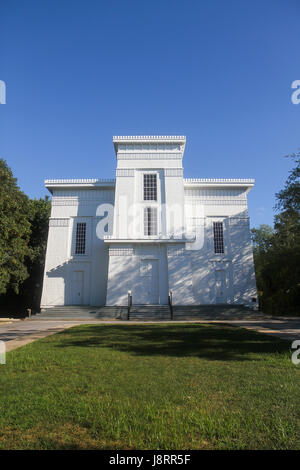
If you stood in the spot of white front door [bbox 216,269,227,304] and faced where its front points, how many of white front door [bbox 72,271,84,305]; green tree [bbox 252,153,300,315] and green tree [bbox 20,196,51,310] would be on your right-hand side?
2

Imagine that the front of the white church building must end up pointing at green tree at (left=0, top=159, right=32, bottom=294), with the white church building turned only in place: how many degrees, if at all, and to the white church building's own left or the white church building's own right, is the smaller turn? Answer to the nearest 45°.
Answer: approximately 90° to the white church building's own right

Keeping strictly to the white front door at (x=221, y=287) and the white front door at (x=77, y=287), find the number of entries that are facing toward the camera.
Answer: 2

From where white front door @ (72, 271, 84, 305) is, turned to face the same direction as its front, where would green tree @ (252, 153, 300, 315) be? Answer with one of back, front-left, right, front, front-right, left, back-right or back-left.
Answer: left

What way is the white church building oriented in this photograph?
toward the camera

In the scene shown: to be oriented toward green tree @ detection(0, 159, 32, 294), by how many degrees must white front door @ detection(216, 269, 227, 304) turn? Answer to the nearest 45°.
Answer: approximately 90° to its right

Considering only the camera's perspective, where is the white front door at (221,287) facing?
facing the viewer

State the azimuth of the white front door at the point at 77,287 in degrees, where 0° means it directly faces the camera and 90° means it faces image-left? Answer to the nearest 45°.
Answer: approximately 0°
